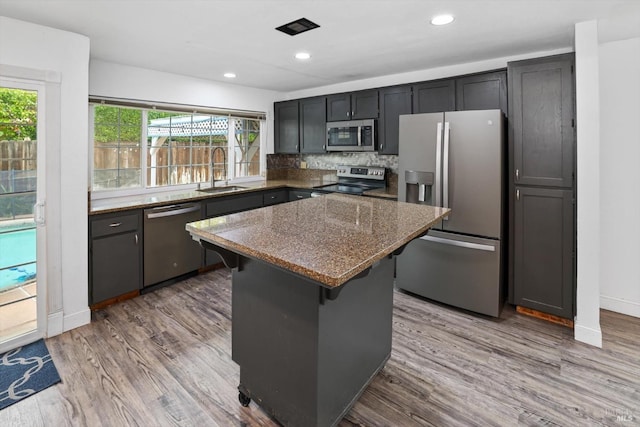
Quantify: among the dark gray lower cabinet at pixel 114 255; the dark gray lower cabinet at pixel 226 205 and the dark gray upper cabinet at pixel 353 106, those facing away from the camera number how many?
0

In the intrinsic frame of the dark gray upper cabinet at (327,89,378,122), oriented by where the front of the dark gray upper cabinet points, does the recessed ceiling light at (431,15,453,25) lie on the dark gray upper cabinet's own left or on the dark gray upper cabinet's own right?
on the dark gray upper cabinet's own left

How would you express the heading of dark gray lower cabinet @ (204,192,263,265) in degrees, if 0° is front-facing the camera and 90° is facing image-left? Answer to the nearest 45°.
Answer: approximately 315°

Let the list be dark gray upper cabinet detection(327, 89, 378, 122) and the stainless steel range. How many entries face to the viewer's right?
0

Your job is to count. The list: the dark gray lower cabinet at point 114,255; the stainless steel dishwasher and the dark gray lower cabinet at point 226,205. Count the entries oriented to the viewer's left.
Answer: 0

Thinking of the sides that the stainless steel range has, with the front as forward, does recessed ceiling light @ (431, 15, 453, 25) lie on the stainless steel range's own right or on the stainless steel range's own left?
on the stainless steel range's own left

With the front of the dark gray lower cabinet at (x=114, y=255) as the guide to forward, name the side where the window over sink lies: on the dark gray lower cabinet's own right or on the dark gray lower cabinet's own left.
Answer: on the dark gray lower cabinet's own left

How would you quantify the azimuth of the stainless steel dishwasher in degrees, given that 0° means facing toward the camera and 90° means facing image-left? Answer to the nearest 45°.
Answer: approximately 315°

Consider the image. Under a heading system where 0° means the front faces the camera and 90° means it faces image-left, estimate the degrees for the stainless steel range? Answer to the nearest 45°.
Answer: approximately 45°

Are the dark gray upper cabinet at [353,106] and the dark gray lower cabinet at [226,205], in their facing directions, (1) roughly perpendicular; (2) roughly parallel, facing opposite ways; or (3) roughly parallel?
roughly perpendicular

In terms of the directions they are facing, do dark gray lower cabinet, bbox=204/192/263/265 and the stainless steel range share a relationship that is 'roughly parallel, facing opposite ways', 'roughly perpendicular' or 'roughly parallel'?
roughly perpendicular
